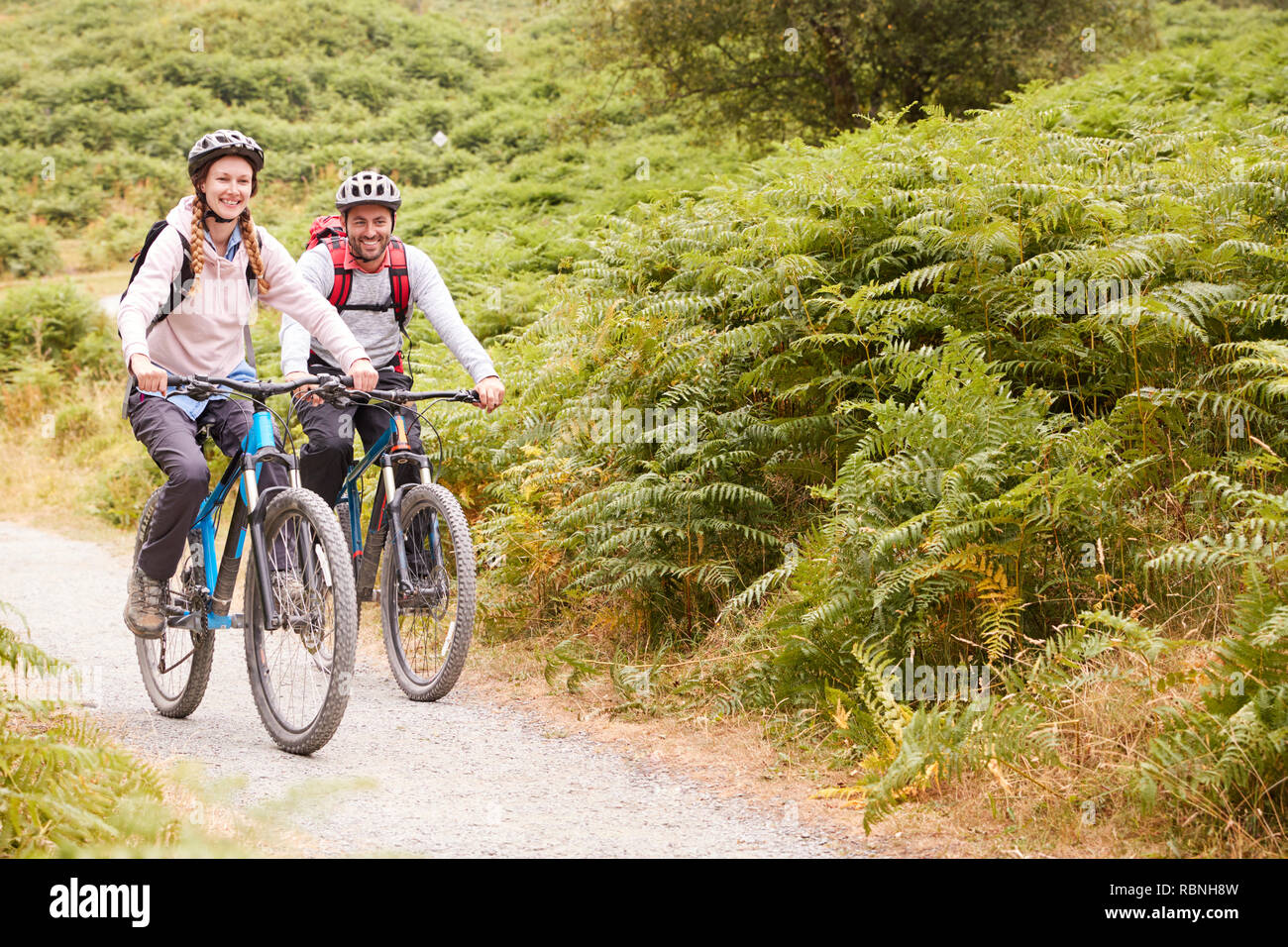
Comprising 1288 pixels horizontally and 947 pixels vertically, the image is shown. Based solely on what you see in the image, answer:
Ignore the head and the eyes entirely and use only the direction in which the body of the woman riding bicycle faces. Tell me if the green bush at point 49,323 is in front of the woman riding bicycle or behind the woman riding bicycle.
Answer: behind

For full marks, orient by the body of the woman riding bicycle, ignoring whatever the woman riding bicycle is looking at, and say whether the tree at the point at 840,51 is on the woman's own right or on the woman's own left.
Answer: on the woman's own left

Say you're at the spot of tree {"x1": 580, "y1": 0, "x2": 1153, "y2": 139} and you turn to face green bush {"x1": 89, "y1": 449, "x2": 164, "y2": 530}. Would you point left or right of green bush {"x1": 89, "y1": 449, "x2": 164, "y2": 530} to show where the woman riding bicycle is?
left

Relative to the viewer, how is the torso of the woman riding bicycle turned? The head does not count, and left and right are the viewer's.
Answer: facing the viewer and to the right of the viewer

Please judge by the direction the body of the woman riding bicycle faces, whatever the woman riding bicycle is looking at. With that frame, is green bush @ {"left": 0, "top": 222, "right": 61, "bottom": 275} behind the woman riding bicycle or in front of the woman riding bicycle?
behind

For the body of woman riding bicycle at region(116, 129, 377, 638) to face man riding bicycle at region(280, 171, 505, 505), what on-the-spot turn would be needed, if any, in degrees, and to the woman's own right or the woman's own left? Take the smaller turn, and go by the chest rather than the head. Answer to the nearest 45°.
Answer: approximately 90° to the woman's own left
